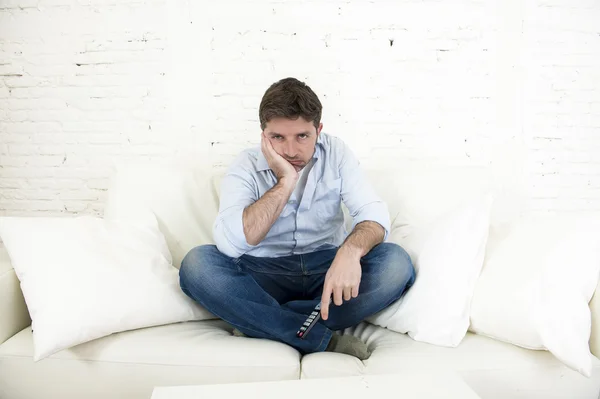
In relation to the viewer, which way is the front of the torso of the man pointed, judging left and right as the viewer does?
facing the viewer

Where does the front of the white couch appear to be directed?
toward the camera
